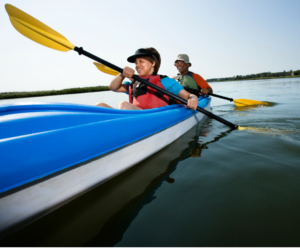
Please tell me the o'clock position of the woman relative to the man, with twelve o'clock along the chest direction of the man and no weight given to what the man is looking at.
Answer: The woman is roughly at 11 o'clock from the man.

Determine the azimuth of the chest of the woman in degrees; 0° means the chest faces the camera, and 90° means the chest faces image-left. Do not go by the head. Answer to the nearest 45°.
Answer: approximately 45°

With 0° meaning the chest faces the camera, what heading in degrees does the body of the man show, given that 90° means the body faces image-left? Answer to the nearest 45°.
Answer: approximately 45°

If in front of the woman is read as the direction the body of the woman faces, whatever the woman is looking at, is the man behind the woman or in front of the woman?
behind
